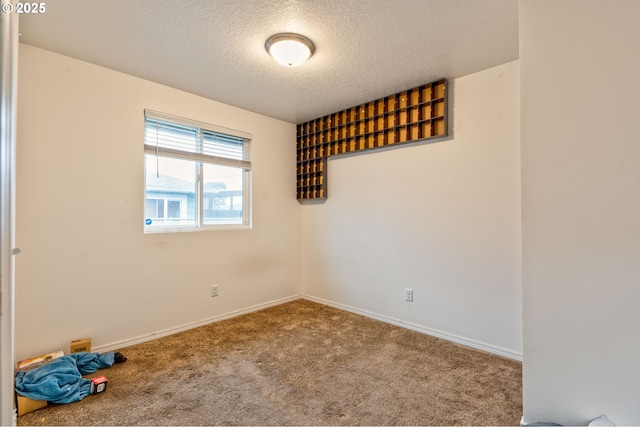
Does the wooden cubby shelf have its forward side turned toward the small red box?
yes

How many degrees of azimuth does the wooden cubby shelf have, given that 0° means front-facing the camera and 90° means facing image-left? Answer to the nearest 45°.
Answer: approximately 45°

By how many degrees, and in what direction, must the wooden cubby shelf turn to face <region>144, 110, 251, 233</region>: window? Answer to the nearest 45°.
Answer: approximately 45° to its right

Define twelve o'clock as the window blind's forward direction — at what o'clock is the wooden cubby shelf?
The wooden cubby shelf is roughly at 11 o'clock from the window blind.

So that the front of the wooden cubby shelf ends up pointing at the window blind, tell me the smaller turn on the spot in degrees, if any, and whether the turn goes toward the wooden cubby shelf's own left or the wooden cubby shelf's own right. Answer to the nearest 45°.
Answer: approximately 45° to the wooden cubby shelf's own right

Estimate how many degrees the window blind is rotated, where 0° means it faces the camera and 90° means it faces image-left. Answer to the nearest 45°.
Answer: approximately 315°
